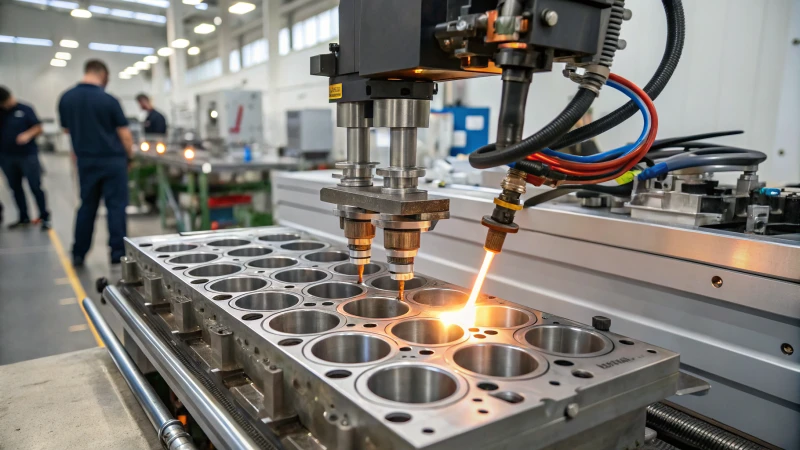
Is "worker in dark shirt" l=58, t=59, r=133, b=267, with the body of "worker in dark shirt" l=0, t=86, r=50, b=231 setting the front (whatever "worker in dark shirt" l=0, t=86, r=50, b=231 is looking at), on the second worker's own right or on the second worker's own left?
on the second worker's own left

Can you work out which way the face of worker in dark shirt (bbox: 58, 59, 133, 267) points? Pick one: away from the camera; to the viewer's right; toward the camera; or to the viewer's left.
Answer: away from the camera

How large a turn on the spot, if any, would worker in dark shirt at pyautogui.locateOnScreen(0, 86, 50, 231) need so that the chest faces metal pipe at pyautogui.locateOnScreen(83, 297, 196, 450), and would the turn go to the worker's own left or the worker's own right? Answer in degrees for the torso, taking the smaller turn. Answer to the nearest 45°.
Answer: approximately 45° to the worker's own left

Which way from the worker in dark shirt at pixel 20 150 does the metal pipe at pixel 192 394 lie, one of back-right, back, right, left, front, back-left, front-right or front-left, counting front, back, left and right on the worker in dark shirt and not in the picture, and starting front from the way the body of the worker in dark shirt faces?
front-left

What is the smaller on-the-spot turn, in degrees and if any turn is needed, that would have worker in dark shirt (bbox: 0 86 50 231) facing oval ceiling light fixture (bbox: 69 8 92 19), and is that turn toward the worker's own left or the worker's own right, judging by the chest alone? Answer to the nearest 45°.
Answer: approximately 135° to the worker's own right
